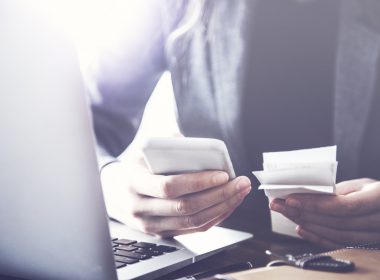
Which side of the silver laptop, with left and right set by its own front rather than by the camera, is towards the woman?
front

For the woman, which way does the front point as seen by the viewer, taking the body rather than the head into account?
toward the camera

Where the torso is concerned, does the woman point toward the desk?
yes

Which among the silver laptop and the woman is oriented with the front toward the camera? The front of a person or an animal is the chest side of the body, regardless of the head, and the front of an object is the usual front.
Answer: the woman

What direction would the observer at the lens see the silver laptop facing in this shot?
facing away from the viewer and to the right of the viewer

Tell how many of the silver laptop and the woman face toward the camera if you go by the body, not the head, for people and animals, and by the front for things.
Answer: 1

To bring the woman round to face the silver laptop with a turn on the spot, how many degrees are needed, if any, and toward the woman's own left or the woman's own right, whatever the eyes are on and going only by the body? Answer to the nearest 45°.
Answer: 0° — they already face it
